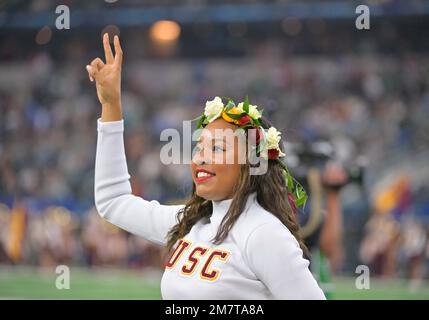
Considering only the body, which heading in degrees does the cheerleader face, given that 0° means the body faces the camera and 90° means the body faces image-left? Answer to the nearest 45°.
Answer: approximately 45°
